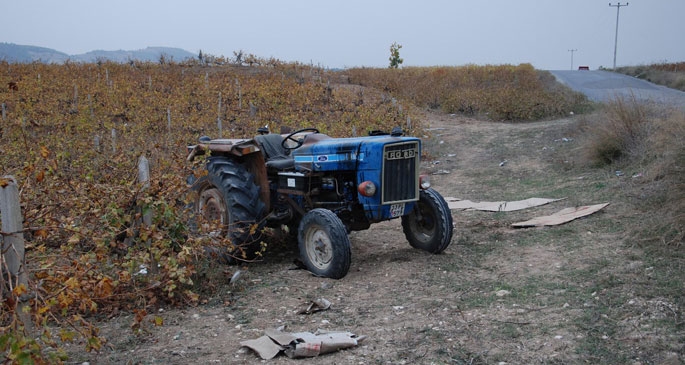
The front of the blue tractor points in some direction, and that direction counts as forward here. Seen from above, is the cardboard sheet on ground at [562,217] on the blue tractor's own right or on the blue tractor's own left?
on the blue tractor's own left

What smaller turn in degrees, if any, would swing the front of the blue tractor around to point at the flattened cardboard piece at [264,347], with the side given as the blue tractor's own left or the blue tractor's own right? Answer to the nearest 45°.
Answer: approximately 45° to the blue tractor's own right

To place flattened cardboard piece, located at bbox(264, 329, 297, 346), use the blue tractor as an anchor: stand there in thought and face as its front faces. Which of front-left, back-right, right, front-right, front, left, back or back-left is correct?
front-right

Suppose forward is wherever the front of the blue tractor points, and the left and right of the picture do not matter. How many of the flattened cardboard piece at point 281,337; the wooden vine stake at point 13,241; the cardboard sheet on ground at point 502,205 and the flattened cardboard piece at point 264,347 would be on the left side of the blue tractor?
1

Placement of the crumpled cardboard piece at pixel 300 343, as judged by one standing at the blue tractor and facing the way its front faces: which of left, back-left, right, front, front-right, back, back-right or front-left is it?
front-right

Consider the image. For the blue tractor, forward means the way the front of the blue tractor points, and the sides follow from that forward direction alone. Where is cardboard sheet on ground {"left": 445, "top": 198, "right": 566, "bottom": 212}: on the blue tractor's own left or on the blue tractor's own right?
on the blue tractor's own left

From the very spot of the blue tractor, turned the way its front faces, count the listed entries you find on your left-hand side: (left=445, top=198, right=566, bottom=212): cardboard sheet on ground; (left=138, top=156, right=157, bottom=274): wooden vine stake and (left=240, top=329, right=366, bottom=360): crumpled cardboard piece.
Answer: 1

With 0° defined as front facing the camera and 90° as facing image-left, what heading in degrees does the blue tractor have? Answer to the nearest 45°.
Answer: approximately 315°

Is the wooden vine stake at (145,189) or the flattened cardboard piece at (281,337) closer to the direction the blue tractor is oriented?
the flattened cardboard piece

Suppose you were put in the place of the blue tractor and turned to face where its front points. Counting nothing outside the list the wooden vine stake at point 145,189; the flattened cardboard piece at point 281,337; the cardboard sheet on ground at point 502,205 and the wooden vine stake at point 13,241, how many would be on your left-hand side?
1
